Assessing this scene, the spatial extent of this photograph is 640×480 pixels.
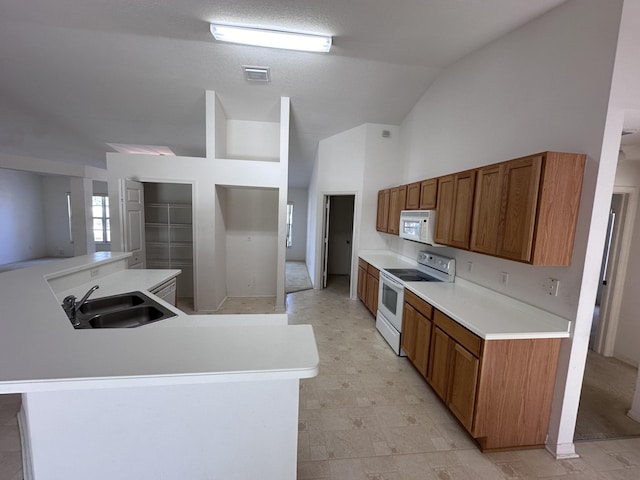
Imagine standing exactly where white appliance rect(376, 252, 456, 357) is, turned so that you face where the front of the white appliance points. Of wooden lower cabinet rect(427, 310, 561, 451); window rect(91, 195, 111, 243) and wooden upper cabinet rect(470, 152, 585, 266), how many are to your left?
2

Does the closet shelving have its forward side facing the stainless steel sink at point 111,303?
yes

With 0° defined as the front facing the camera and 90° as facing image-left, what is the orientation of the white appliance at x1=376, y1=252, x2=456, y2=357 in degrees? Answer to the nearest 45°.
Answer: approximately 45°

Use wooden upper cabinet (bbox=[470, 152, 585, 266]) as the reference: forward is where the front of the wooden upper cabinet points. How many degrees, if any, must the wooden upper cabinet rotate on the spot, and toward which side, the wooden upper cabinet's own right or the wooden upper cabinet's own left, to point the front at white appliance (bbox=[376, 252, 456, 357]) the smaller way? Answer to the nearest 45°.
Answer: approximately 90° to the wooden upper cabinet's own right

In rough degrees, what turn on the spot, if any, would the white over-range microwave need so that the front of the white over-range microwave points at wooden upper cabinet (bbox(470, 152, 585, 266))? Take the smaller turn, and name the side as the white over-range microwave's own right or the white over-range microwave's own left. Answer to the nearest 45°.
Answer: approximately 90° to the white over-range microwave's own left

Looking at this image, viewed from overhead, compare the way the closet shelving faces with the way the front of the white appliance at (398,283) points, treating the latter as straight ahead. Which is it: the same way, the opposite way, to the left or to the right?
to the left

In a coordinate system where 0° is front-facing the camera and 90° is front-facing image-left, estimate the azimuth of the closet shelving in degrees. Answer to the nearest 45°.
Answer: approximately 0°

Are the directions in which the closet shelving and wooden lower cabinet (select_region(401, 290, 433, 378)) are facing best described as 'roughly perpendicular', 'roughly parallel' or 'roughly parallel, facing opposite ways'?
roughly perpendicular

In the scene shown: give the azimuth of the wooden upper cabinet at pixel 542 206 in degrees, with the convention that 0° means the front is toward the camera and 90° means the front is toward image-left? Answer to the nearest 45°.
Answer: approximately 45°
